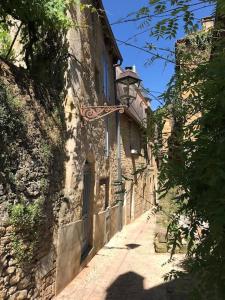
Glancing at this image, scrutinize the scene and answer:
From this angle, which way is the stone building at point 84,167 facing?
to the viewer's right

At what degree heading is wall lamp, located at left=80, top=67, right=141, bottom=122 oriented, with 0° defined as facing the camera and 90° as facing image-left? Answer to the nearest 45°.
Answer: approximately 270°
